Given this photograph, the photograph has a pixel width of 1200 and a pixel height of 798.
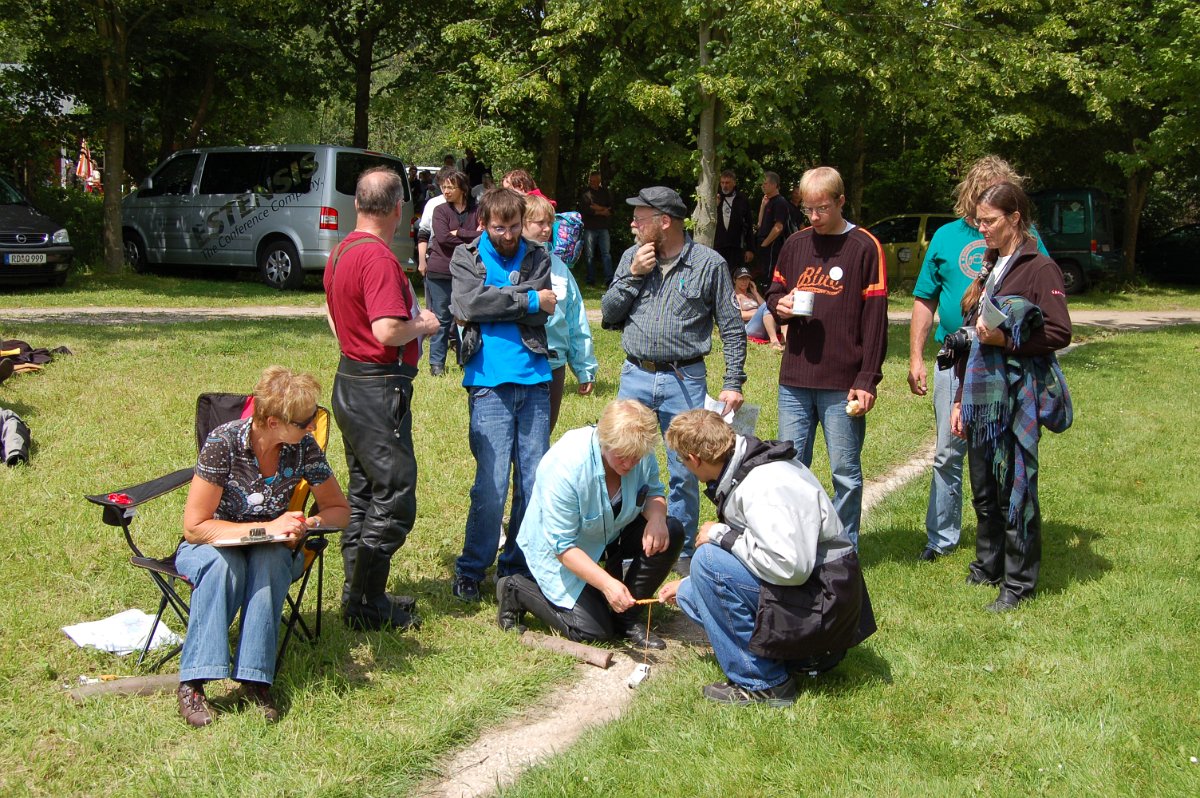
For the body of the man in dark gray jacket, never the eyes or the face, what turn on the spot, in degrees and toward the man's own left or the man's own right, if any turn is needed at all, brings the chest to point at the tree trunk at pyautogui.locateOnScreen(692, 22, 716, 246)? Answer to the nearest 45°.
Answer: approximately 180°

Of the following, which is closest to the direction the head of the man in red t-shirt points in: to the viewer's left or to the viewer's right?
to the viewer's right

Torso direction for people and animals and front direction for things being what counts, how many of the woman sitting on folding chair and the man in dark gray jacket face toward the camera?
2

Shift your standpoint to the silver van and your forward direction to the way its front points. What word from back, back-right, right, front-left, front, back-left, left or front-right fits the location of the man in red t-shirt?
back-left

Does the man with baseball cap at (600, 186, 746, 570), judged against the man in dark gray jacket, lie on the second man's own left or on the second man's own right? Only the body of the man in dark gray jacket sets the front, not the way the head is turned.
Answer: on the second man's own left

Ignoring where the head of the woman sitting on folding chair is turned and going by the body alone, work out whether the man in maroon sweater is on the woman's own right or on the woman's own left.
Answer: on the woman's own left

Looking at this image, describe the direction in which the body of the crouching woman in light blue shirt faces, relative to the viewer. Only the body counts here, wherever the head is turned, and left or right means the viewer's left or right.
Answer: facing the viewer and to the right of the viewer

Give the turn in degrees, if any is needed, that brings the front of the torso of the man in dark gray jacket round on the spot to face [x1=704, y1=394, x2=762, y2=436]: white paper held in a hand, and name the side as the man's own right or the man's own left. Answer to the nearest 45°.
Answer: approximately 90° to the man's own left

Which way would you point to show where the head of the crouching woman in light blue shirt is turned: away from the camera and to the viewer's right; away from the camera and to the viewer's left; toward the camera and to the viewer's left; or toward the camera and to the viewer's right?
toward the camera and to the viewer's right

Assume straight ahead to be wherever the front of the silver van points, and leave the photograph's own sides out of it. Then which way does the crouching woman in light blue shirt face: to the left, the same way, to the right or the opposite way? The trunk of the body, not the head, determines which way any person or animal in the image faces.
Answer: the opposite way

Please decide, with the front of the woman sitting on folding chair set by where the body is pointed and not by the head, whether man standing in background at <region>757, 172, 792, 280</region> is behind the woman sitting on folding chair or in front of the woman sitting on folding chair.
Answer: behind

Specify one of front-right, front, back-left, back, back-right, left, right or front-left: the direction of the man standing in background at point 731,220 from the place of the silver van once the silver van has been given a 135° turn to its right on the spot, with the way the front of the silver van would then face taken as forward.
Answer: front-right

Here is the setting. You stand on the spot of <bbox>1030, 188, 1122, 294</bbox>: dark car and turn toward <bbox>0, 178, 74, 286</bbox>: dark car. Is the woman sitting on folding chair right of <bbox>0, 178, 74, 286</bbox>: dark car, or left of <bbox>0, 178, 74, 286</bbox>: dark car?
left

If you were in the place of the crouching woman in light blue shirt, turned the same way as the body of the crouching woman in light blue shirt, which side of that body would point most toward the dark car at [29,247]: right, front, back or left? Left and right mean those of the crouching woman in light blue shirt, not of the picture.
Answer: back

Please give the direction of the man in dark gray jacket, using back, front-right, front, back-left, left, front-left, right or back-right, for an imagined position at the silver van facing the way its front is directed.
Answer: back-left
